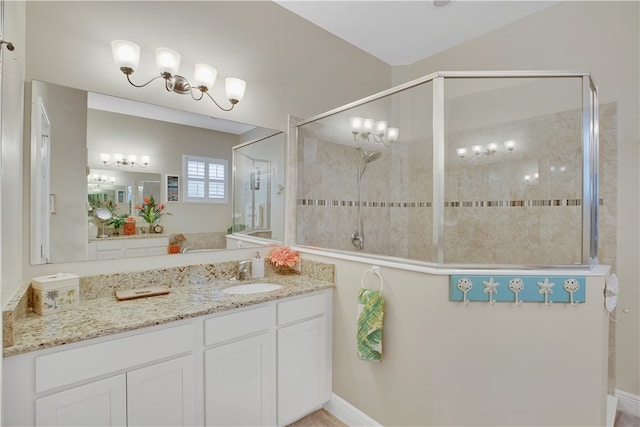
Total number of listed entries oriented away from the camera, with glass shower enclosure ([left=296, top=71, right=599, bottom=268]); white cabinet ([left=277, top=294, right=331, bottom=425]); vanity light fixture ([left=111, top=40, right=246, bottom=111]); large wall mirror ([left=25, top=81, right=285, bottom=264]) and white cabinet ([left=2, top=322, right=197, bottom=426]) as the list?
0

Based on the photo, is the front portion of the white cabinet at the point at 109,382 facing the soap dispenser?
no

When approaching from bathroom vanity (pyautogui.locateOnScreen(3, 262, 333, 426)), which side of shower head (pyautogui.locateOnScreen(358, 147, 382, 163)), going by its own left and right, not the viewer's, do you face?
right

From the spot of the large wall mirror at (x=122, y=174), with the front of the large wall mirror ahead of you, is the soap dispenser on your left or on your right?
on your left

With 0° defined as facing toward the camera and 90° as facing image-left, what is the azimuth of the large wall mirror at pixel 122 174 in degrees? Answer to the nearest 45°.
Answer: approximately 315°

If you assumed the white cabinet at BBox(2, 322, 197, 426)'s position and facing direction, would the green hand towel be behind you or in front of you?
in front

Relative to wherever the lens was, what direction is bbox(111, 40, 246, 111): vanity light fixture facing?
facing the viewer and to the right of the viewer

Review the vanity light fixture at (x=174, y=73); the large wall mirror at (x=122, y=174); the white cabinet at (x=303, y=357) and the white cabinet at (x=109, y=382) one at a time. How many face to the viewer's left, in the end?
0

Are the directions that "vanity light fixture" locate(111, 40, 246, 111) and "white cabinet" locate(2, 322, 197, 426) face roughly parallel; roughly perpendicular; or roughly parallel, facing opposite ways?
roughly parallel

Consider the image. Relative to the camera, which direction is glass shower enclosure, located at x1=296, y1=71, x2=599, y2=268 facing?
toward the camera

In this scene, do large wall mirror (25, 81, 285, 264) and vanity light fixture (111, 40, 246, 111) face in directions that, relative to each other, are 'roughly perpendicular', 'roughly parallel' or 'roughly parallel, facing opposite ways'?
roughly parallel

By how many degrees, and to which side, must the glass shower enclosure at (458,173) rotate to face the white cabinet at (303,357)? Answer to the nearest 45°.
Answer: approximately 45° to its right

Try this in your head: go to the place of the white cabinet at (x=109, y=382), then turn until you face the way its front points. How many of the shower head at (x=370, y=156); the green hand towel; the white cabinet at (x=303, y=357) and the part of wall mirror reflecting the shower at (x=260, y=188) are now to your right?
0

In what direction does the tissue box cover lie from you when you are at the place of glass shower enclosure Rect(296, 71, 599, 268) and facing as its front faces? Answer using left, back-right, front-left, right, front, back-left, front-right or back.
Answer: front-right

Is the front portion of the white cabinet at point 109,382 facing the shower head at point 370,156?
no

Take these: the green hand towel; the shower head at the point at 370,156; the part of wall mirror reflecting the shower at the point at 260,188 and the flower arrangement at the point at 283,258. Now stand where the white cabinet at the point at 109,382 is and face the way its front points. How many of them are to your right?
0

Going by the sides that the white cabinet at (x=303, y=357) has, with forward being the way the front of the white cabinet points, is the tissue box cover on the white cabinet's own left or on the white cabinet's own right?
on the white cabinet's own right

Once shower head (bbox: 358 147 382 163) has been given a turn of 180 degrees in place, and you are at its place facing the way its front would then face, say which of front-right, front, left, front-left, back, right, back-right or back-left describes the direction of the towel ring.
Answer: back-left

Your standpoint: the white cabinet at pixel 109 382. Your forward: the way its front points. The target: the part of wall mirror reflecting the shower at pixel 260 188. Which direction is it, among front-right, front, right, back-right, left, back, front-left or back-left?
left
